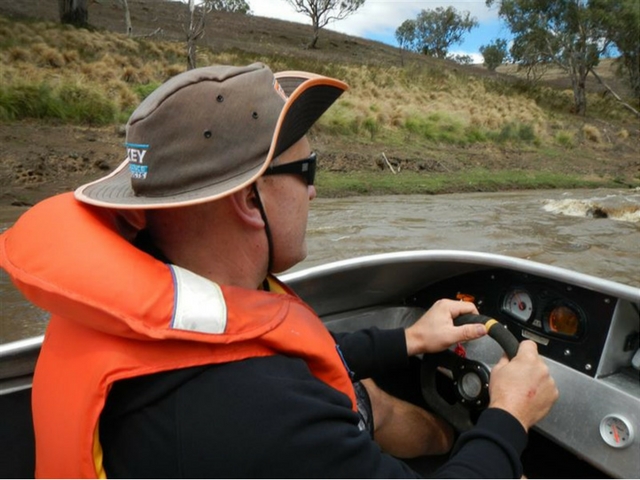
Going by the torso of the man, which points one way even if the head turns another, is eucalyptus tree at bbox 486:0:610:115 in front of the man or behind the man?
in front

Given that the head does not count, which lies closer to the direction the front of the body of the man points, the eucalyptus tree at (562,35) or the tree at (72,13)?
the eucalyptus tree

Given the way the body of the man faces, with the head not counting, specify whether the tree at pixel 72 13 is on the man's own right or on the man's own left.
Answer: on the man's own left

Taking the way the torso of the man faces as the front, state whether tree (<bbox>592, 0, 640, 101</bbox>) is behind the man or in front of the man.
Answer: in front

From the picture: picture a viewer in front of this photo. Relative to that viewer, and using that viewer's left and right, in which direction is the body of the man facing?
facing away from the viewer and to the right of the viewer
